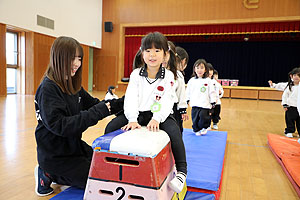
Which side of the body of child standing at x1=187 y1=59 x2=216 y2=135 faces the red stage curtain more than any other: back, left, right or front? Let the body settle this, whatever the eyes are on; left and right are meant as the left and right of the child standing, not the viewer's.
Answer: back

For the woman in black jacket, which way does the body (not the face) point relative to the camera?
to the viewer's right

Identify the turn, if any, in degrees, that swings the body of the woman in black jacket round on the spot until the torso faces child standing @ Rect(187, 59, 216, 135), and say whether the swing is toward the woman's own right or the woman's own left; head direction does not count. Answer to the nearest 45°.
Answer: approximately 45° to the woman's own left

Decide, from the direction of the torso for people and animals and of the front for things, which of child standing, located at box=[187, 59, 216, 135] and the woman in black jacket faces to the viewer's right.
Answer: the woman in black jacket

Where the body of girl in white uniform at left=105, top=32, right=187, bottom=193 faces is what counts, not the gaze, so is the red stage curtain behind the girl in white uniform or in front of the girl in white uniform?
behind

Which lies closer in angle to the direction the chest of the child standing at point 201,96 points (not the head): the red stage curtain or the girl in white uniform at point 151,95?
the girl in white uniform

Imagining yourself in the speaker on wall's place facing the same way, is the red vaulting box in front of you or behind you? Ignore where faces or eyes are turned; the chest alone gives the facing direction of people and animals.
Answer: in front

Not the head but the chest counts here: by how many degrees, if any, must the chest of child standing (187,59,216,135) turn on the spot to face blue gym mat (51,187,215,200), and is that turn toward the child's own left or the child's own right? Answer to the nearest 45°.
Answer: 0° — they already face it

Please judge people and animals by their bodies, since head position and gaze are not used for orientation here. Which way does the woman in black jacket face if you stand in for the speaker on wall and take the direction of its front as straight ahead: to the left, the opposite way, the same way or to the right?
to the left

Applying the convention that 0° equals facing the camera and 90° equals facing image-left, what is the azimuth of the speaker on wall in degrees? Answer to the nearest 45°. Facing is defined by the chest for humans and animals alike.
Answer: approximately 0°
